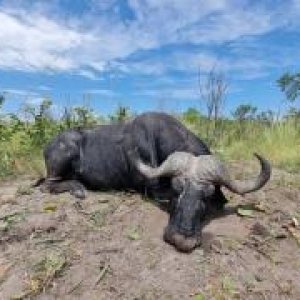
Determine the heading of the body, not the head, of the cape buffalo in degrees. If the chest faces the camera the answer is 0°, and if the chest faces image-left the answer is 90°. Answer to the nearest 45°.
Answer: approximately 315°
